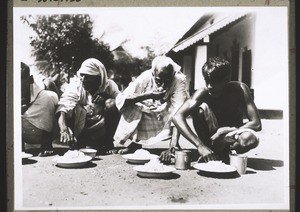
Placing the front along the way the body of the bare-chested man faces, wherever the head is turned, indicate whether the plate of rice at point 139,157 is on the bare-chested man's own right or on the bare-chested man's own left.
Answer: on the bare-chested man's own right

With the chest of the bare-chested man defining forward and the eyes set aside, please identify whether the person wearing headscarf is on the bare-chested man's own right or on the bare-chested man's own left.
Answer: on the bare-chested man's own right

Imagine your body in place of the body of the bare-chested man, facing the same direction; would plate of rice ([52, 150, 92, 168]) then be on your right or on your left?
on your right
